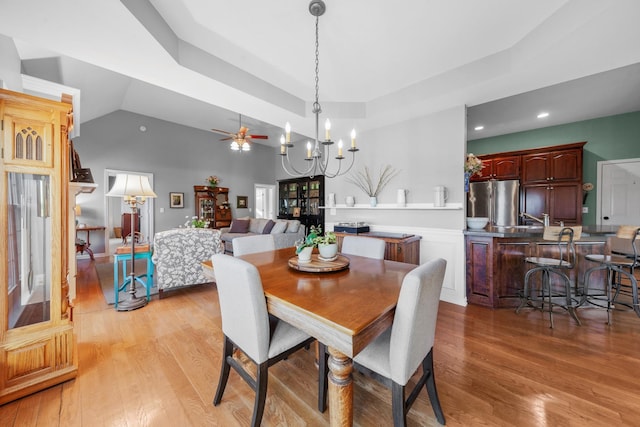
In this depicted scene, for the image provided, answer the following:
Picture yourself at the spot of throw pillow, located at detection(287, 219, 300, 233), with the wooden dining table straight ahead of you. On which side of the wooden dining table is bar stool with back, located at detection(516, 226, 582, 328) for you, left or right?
left

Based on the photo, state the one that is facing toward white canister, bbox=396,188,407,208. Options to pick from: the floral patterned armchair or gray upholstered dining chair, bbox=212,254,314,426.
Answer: the gray upholstered dining chair

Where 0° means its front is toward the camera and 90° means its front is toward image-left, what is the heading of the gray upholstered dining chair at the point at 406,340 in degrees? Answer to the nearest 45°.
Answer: approximately 135°

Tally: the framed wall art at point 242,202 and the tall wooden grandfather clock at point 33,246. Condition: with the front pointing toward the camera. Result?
1

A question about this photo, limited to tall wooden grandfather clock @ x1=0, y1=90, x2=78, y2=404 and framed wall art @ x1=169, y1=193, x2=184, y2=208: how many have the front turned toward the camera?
1

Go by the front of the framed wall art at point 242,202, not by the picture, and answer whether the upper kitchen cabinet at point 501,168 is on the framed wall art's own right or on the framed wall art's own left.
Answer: on the framed wall art's own left

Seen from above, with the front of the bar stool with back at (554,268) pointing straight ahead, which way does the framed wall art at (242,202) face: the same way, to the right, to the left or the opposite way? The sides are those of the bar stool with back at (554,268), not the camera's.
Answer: the opposite way

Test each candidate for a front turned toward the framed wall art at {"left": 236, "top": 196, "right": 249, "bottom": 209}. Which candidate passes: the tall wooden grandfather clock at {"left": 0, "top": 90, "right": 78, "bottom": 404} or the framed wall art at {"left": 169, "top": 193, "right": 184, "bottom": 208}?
the tall wooden grandfather clock

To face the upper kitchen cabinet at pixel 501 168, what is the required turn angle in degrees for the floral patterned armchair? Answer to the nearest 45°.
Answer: approximately 135° to its right

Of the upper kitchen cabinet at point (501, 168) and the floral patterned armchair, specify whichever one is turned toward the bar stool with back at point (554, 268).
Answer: the upper kitchen cabinet
